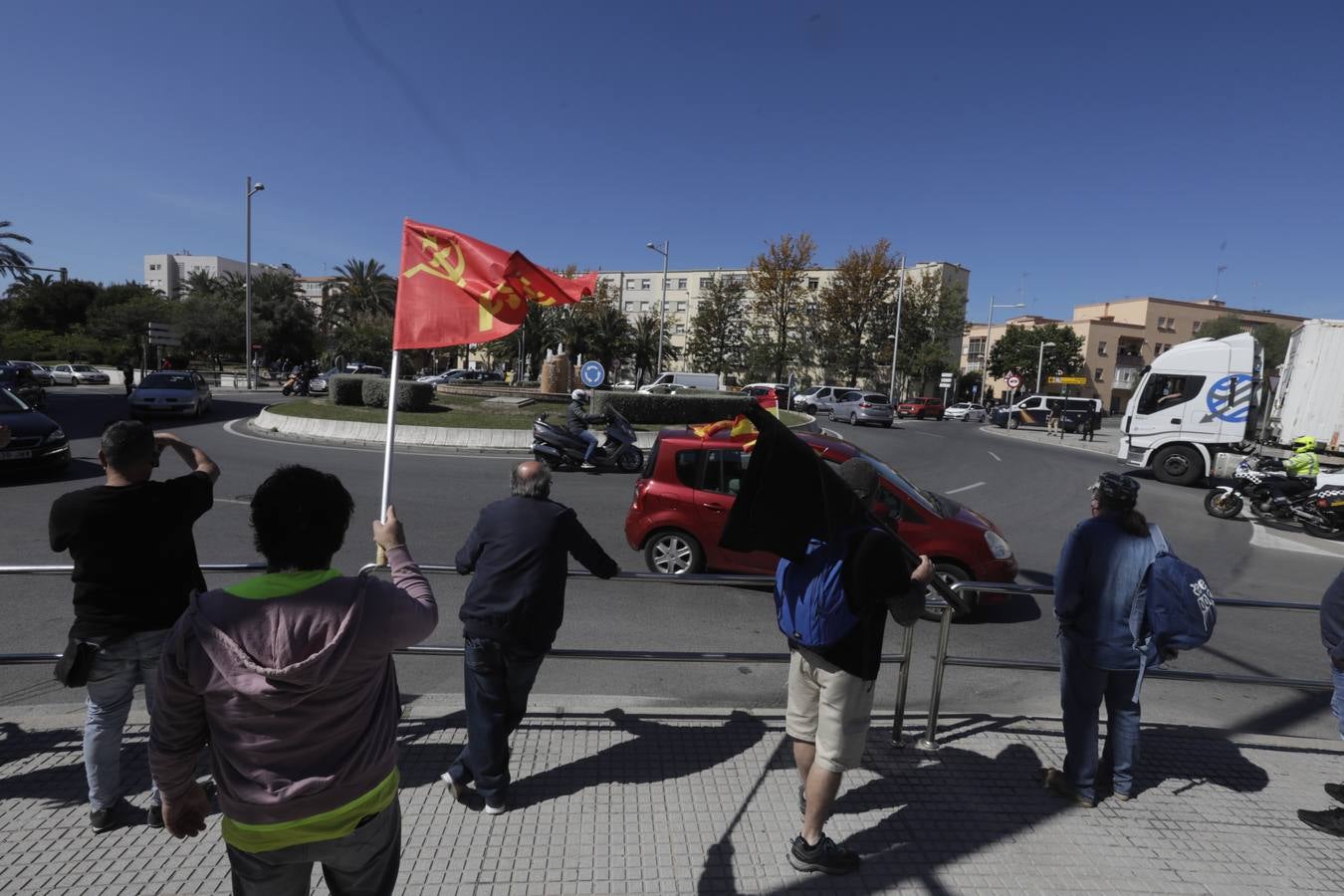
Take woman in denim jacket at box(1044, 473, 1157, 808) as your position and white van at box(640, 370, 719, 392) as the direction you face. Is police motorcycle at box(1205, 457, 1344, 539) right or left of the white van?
right

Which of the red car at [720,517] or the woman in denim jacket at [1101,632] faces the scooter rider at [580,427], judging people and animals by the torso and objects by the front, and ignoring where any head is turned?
the woman in denim jacket

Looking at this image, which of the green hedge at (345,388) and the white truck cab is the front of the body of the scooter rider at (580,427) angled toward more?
the white truck cab

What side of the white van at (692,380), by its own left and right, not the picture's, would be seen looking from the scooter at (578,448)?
left

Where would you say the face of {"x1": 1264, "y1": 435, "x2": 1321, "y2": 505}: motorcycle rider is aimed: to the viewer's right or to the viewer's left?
to the viewer's left

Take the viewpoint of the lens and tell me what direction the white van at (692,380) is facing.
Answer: facing to the left of the viewer

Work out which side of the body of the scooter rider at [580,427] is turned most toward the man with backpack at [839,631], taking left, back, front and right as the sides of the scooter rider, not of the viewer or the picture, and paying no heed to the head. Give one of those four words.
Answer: right

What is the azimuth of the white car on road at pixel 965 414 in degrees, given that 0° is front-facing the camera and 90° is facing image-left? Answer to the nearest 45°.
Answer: approximately 45°

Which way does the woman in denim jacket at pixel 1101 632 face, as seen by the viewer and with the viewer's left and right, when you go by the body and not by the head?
facing away from the viewer and to the left of the viewer

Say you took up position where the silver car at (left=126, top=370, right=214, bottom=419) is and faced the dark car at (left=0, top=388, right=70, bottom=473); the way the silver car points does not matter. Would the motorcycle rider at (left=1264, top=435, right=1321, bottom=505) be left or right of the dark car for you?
left

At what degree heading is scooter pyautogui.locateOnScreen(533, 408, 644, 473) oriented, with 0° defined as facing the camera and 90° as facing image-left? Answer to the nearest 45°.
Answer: approximately 270°

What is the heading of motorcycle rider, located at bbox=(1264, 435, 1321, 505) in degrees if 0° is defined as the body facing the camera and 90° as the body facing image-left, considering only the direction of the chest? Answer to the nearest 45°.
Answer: approximately 90°

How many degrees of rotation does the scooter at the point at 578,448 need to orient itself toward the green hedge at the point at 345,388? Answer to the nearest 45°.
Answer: approximately 135° to its left

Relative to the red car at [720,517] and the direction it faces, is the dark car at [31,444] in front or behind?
behind

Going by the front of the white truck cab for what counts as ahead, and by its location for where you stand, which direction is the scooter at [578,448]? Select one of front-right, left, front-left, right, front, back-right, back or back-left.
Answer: front-left

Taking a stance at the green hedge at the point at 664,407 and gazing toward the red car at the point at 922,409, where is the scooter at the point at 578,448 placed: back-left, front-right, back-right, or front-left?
back-right

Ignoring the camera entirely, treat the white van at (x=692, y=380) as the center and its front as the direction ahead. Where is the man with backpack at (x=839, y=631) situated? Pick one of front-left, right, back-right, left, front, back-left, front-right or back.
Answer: left
